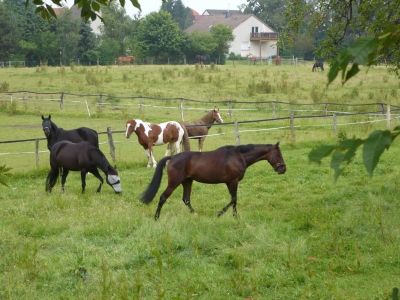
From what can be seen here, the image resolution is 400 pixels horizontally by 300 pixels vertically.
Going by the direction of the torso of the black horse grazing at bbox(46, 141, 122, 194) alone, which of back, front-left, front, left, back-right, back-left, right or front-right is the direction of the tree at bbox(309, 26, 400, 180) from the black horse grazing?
right

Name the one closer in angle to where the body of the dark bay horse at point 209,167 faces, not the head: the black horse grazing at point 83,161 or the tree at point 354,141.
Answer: the tree

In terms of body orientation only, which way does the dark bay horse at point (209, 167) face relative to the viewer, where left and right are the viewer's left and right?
facing to the right of the viewer

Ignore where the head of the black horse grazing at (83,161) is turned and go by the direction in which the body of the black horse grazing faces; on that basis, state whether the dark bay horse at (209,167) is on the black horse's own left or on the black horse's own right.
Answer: on the black horse's own right

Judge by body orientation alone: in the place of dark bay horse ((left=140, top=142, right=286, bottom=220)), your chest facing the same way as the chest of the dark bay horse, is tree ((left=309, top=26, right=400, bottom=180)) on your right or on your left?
on your right

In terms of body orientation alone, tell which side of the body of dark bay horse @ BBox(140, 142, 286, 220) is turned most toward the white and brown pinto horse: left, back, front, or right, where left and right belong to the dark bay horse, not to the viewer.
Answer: left

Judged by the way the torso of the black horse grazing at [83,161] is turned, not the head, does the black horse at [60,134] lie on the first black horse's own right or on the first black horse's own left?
on the first black horse's own left

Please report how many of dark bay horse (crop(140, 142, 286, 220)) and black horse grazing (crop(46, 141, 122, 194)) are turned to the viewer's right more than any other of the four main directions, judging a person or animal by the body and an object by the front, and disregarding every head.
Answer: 2

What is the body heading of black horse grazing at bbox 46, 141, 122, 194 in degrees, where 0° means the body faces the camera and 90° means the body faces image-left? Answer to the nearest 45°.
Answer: approximately 270°
